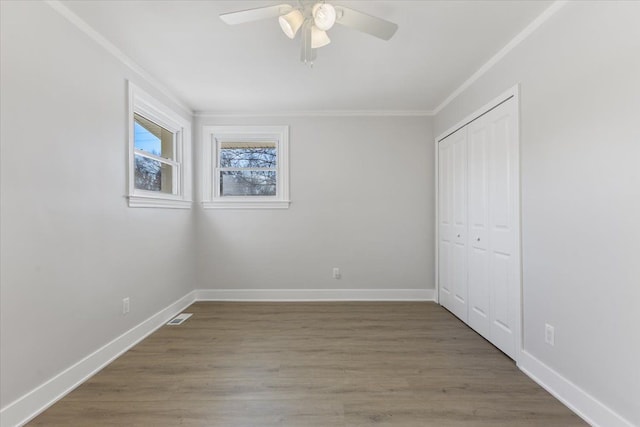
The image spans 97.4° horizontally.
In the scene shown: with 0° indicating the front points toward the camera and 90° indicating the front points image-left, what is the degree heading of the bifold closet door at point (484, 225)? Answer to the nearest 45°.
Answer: approximately 45°

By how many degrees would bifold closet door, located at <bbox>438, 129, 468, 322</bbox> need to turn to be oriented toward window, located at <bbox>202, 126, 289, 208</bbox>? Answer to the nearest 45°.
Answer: approximately 45° to its right

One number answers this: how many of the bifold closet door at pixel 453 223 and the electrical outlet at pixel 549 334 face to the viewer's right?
0

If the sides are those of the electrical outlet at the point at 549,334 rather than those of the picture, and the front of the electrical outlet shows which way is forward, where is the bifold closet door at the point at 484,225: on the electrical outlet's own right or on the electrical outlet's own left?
on the electrical outlet's own right

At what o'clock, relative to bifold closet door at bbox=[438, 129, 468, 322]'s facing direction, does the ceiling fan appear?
The ceiling fan is roughly at 11 o'clock from the bifold closet door.

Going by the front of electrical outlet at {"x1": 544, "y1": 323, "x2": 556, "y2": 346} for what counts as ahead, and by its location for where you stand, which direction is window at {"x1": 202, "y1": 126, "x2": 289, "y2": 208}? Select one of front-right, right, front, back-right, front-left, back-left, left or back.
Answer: front-right

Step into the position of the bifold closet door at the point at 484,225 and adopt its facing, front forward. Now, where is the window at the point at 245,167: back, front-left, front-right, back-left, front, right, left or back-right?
front-right

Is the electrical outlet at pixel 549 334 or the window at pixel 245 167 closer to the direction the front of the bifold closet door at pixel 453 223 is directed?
the window

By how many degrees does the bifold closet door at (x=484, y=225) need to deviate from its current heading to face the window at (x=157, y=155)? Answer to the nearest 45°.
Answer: approximately 45° to its right

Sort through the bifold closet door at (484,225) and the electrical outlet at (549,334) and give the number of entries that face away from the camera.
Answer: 0

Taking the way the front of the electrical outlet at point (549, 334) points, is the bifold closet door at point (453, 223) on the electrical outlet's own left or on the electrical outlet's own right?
on the electrical outlet's own right

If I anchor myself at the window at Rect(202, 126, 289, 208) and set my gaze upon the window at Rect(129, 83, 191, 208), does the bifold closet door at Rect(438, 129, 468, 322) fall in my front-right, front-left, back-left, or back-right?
back-left

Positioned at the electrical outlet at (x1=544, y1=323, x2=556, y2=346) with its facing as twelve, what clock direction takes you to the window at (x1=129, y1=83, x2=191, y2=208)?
The window is roughly at 1 o'clock from the electrical outlet.
